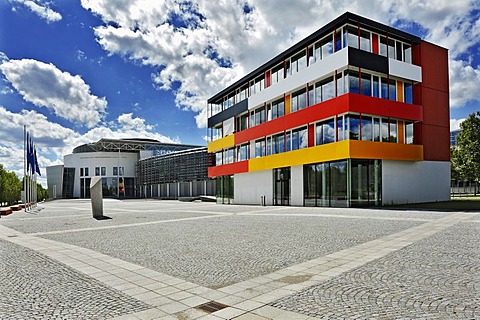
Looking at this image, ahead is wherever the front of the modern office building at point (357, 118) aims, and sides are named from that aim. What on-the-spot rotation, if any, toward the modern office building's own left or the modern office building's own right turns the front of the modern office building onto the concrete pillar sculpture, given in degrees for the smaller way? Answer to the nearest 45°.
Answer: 0° — it already faces it

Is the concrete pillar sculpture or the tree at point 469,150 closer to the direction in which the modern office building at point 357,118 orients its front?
the concrete pillar sculpture

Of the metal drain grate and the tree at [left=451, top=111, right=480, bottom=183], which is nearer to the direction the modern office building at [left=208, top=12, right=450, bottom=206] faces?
the metal drain grate

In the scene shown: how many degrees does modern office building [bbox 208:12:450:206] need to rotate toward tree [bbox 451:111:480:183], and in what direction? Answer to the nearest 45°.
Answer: approximately 180°

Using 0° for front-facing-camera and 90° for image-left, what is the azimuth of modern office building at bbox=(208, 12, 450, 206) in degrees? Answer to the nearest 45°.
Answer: approximately 45°

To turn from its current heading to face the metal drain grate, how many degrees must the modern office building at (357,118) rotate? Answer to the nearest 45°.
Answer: approximately 45° to its left
